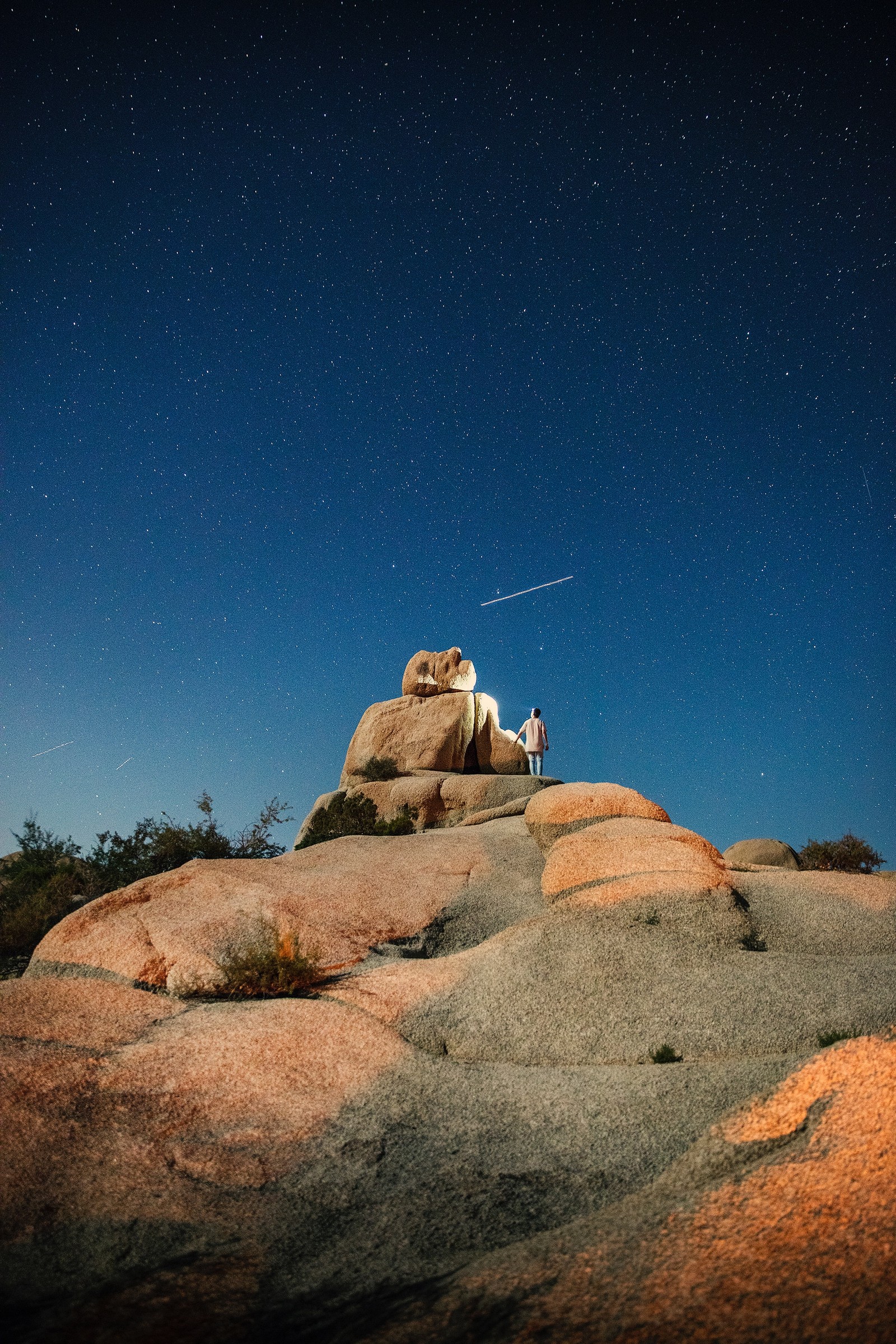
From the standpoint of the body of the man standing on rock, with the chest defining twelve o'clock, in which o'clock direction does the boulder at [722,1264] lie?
The boulder is roughly at 6 o'clock from the man standing on rock.

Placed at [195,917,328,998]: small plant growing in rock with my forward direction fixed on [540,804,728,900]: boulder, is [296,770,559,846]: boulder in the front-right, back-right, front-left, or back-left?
front-left

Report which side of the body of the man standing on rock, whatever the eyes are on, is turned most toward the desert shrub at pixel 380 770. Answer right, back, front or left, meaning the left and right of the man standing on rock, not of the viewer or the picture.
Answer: left

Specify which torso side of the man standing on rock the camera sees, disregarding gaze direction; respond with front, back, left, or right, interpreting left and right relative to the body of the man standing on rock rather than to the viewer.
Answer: back

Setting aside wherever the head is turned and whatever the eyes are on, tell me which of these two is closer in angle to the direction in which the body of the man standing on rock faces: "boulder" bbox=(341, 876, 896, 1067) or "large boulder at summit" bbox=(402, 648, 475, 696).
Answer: the large boulder at summit

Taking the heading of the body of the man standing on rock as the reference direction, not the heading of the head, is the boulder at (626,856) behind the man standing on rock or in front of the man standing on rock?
behind

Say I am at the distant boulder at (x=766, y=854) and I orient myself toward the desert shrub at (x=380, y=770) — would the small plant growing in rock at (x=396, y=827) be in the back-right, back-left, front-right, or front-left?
front-left

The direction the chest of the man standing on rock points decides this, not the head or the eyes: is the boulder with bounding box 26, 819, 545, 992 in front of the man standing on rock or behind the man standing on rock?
behind

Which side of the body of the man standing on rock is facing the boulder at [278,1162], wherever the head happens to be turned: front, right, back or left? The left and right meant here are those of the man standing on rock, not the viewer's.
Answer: back

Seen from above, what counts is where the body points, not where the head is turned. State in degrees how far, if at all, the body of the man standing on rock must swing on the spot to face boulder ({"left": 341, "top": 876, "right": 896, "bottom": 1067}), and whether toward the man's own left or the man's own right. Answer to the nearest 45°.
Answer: approximately 180°
